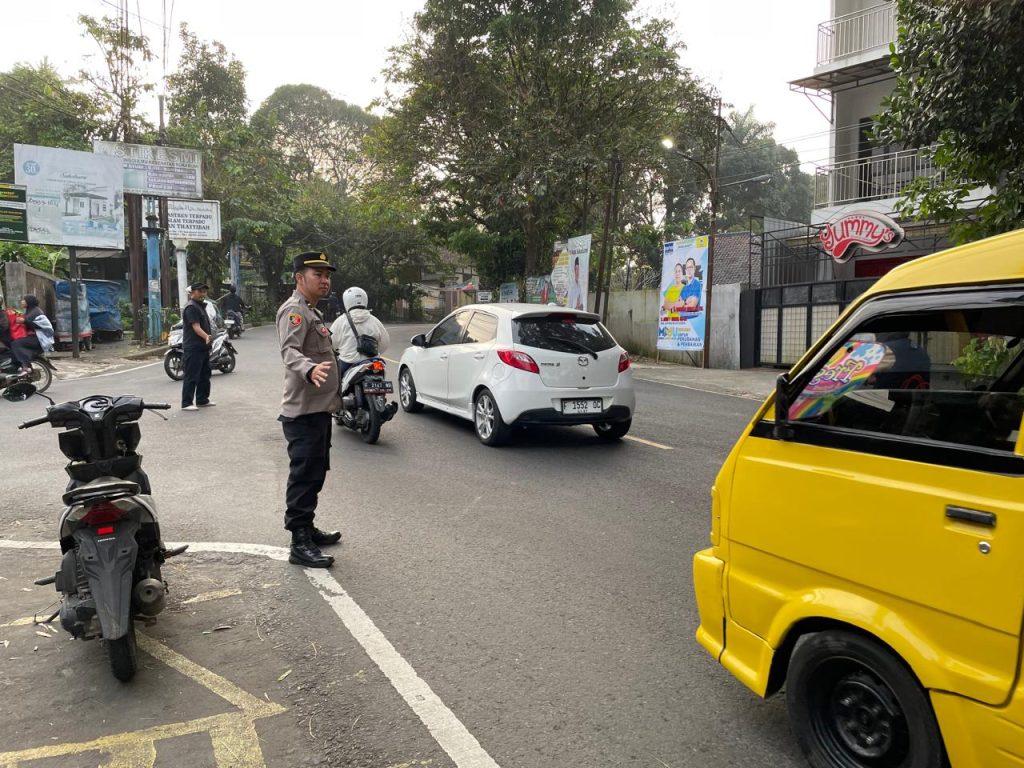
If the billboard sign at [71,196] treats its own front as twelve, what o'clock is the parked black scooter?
The parked black scooter is roughly at 12 o'clock from the billboard sign.

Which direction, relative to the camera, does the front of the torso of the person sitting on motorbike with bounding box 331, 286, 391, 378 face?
away from the camera

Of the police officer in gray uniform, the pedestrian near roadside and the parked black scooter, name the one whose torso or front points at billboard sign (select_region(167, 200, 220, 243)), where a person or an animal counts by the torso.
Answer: the parked black scooter

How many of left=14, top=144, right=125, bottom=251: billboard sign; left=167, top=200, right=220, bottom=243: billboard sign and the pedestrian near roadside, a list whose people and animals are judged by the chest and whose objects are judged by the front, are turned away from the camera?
0

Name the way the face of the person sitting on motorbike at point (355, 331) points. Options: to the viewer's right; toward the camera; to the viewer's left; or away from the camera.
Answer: away from the camera

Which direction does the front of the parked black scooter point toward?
away from the camera

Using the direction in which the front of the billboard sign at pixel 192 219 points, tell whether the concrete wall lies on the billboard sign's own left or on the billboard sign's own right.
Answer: on the billboard sign's own left

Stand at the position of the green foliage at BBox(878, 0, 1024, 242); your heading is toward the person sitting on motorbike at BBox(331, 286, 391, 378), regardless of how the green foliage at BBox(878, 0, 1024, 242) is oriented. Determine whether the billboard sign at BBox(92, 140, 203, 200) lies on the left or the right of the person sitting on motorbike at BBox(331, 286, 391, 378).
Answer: right

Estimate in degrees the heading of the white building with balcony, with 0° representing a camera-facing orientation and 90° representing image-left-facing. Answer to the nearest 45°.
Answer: approximately 45°

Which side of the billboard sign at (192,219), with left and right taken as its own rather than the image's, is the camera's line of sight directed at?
front

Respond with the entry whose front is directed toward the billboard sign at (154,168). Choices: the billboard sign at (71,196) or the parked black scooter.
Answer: the parked black scooter

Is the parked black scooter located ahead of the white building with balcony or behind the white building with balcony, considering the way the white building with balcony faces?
ahead
